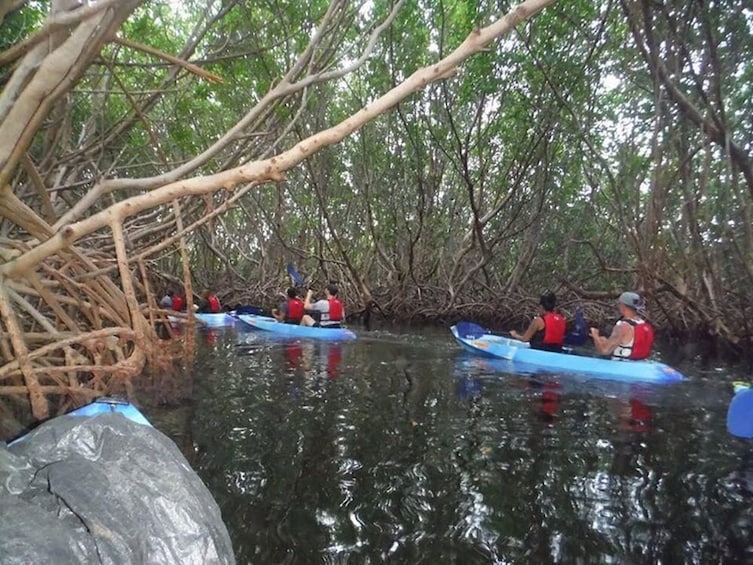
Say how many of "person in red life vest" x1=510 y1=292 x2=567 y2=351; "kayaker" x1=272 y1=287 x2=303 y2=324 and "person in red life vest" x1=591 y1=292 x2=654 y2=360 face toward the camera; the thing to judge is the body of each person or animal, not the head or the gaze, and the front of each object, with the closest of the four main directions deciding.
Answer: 0

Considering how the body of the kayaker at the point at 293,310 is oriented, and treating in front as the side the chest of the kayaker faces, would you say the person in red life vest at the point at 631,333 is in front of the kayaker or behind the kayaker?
behind

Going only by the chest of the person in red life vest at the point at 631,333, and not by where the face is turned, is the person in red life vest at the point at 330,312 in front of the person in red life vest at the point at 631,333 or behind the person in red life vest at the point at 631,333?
in front

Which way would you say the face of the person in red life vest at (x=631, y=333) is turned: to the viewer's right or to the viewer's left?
to the viewer's left

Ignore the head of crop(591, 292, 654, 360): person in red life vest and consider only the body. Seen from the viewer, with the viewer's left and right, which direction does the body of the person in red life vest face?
facing away from the viewer and to the left of the viewer

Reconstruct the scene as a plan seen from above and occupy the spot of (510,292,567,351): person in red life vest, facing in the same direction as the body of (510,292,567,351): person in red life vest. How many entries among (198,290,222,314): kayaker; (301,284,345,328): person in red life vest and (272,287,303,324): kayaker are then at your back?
0

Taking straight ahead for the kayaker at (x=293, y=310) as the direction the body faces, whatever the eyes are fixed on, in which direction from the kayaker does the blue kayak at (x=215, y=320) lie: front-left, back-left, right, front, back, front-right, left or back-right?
front

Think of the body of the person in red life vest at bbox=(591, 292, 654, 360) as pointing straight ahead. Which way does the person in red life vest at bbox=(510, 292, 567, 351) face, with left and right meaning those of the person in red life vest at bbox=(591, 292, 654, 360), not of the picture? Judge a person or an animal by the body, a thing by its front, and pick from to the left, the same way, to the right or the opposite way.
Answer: the same way

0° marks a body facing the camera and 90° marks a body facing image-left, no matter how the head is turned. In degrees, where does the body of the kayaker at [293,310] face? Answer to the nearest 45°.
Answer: approximately 135°

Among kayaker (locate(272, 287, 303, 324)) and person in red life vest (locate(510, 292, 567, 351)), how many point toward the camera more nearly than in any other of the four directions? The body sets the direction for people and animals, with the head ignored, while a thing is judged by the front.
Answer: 0

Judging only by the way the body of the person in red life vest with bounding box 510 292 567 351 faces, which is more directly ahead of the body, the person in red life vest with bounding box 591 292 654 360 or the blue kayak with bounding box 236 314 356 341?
the blue kayak

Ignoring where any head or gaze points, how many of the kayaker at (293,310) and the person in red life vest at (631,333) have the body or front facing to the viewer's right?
0

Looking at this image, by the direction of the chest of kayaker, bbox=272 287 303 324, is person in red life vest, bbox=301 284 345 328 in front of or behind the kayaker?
behind

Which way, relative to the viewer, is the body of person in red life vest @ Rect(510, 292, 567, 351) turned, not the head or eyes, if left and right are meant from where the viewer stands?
facing away from the viewer and to the left of the viewer
